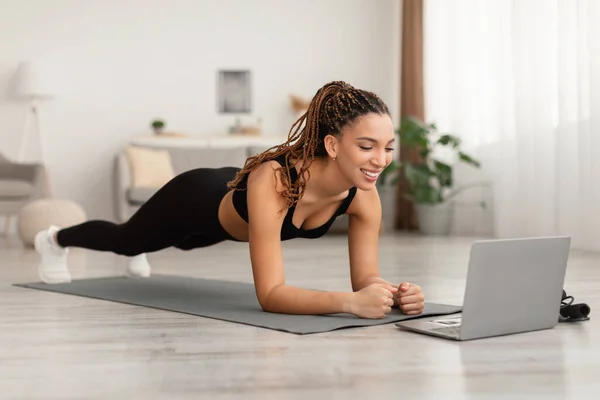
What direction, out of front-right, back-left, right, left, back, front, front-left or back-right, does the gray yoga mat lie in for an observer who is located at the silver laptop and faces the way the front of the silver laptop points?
front

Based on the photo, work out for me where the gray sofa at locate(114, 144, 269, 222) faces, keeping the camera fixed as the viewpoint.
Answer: facing the viewer

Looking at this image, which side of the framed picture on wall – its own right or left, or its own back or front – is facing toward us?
front

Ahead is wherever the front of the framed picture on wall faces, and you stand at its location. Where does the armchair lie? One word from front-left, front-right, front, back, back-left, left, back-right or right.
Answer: front-right

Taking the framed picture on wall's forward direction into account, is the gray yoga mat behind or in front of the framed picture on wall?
in front

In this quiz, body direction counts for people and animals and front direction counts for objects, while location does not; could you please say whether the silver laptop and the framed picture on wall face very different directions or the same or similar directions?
very different directions

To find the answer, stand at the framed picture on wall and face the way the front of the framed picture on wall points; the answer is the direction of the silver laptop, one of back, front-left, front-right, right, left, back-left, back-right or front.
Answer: front

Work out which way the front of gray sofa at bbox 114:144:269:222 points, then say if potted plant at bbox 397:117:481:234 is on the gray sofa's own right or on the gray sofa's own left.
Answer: on the gray sofa's own left

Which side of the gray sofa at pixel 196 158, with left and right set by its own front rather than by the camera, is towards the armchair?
right

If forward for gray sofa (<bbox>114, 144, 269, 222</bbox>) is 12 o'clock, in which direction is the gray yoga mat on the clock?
The gray yoga mat is roughly at 12 o'clock from the gray sofa.

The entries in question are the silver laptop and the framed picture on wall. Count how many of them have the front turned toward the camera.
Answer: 1

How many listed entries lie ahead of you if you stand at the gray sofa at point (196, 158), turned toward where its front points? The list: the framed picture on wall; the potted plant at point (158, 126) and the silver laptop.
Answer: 1

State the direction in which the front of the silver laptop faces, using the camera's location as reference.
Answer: facing away from the viewer and to the left of the viewer

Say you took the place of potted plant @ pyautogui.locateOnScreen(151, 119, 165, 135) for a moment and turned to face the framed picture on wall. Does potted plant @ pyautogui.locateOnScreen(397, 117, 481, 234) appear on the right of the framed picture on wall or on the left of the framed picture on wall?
right

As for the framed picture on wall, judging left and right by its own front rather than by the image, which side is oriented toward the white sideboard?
front

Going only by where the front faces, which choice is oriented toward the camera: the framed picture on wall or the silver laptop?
the framed picture on wall

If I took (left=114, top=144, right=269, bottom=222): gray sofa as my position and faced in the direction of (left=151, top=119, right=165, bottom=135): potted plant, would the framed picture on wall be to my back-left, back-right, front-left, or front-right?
front-right

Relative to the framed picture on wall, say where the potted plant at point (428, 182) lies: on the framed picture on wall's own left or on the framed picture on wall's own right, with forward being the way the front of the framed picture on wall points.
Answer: on the framed picture on wall's own left
